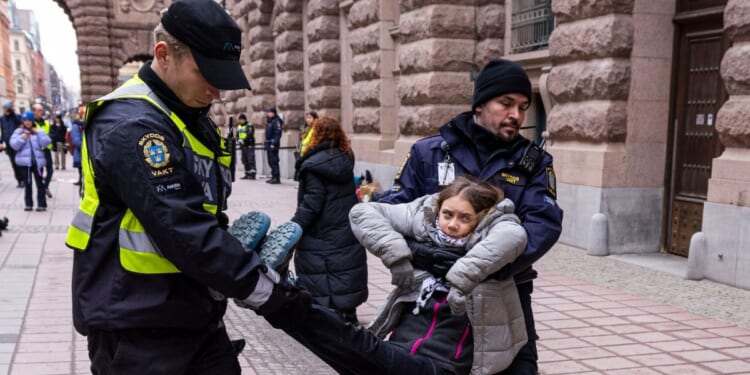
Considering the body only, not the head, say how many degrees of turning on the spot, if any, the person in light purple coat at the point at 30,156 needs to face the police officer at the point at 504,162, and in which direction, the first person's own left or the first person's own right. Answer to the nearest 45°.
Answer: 0° — they already face them

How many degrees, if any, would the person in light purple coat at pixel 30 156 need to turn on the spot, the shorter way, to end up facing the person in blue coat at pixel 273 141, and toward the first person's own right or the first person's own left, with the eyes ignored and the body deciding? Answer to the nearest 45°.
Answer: approximately 135° to the first person's own left

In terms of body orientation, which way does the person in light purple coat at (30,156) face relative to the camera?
toward the camera

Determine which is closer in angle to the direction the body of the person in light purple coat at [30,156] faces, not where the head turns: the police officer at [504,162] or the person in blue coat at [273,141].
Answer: the police officer

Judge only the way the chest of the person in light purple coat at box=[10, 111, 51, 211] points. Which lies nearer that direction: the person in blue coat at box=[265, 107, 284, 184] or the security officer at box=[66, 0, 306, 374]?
the security officer

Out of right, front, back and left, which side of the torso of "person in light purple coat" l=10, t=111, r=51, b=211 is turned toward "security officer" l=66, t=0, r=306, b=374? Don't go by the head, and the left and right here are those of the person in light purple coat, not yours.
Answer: front

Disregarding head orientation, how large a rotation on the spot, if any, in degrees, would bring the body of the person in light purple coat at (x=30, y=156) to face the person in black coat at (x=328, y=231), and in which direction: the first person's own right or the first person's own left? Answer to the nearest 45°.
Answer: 0° — they already face them

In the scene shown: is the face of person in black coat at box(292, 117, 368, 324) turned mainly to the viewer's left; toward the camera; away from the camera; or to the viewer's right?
away from the camera
